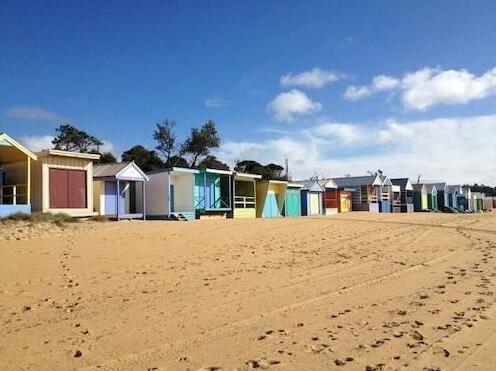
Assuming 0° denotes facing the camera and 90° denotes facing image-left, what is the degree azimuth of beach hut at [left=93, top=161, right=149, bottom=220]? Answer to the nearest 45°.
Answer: approximately 315°

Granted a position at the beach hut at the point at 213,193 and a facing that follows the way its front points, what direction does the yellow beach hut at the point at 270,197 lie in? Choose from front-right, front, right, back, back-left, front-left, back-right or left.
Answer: left

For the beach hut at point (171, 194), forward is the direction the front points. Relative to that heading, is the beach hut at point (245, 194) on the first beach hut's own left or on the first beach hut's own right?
on the first beach hut's own left

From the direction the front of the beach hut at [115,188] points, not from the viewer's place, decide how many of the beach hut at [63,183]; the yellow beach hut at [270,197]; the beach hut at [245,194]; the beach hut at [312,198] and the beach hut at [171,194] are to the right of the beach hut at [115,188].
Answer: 1

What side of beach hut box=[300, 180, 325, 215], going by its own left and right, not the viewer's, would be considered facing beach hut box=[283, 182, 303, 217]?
right

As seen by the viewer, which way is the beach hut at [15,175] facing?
toward the camera

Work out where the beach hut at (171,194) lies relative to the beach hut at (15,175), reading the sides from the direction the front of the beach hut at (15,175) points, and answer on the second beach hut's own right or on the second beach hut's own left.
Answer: on the second beach hut's own left

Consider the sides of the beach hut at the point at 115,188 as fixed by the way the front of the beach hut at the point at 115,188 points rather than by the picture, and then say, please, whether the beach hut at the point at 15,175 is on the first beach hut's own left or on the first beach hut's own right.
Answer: on the first beach hut's own right

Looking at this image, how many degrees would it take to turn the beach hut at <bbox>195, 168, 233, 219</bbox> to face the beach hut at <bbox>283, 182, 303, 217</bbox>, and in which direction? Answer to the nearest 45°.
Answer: approximately 90° to its left

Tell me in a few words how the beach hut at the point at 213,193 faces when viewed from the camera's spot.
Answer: facing the viewer and to the right of the viewer

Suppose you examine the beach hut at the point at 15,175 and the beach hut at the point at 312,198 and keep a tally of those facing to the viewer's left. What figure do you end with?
0

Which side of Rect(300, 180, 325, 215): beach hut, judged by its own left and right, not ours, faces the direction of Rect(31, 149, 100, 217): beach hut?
right

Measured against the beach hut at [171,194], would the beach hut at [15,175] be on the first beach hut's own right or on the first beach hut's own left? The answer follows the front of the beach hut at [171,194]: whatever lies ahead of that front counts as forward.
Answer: on the first beach hut's own right
